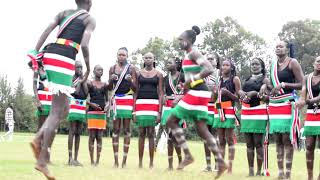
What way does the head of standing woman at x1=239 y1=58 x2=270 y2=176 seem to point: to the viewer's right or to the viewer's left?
to the viewer's left

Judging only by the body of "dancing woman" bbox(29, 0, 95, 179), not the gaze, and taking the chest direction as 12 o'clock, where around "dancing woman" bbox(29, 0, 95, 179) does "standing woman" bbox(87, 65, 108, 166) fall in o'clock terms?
"standing woman" bbox(87, 65, 108, 166) is roughly at 11 o'clock from "dancing woman" bbox(29, 0, 95, 179).

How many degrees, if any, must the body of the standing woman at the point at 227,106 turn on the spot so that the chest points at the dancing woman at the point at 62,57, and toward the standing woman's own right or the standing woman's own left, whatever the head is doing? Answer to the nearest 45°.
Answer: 0° — they already face them

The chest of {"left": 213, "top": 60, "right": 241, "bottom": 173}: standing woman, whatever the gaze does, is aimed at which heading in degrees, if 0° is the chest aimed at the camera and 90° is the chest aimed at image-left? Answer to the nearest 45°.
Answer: approximately 45°

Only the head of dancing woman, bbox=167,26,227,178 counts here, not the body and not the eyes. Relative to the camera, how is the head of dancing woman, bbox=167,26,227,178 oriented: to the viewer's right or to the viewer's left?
to the viewer's left
